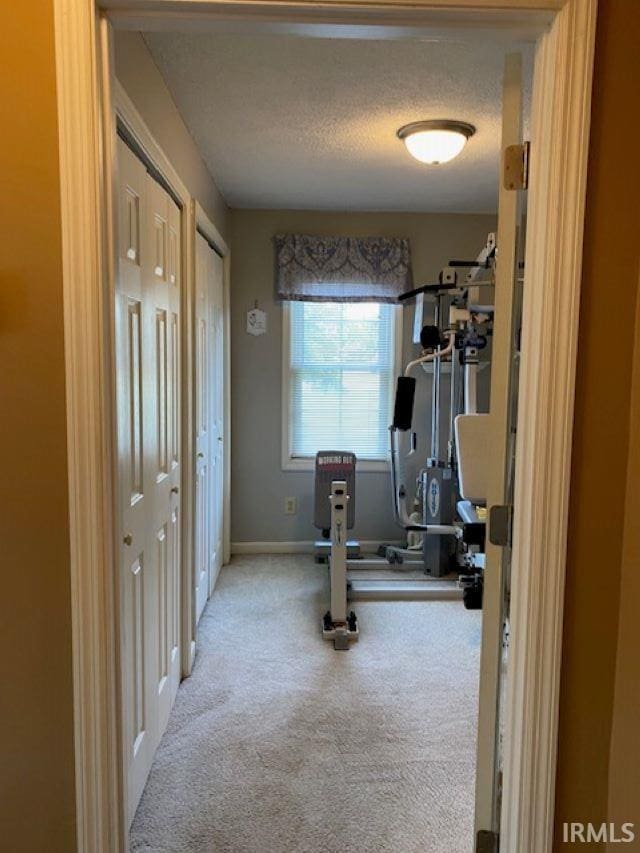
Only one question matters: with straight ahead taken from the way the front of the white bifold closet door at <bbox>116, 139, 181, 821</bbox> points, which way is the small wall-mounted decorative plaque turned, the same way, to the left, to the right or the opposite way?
to the right

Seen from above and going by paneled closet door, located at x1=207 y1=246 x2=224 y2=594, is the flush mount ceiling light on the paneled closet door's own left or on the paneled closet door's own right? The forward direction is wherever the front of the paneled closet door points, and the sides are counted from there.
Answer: on the paneled closet door's own right

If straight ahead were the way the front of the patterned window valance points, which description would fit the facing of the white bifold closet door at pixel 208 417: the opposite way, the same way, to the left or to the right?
to the left

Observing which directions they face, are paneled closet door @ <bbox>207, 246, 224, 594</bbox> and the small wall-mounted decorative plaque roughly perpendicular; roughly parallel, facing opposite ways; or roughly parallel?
roughly perpendicular

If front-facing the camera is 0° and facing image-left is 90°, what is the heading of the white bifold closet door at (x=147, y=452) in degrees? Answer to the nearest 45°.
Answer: approximately 270°

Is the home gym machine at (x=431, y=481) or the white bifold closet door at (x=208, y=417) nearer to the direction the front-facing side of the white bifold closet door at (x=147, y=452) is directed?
the home gym machine

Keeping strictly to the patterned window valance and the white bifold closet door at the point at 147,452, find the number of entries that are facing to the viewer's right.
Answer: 1

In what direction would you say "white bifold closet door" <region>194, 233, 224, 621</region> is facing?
to the viewer's right

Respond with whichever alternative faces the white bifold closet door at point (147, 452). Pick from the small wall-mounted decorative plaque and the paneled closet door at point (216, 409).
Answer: the small wall-mounted decorative plaque
